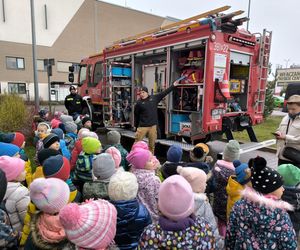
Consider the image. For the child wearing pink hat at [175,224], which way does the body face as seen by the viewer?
away from the camera

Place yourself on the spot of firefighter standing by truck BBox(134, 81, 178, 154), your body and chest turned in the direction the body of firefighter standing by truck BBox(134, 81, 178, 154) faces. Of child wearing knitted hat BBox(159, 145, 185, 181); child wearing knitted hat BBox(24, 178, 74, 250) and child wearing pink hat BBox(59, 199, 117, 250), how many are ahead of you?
3

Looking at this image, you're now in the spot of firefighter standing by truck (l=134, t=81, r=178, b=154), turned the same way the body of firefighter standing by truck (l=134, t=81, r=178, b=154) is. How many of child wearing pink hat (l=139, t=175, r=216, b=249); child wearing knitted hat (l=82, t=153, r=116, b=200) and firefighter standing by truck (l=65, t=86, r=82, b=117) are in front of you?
2

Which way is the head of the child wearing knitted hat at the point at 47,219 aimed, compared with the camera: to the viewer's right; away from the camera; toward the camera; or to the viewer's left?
away from the camera

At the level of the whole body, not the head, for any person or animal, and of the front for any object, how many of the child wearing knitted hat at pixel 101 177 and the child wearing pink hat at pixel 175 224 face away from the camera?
2

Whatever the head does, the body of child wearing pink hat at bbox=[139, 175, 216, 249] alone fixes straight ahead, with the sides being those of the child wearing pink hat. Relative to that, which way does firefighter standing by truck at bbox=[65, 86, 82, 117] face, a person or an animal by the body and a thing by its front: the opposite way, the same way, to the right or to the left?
the opposite way

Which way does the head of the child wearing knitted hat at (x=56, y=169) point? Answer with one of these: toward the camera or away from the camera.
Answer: away from the camera

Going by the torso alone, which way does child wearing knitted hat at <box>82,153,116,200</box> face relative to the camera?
away from the camera

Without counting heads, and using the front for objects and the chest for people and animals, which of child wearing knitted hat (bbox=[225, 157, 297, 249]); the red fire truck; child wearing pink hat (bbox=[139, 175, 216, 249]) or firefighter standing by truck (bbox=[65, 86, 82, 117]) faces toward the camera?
the firefighter standing by truck

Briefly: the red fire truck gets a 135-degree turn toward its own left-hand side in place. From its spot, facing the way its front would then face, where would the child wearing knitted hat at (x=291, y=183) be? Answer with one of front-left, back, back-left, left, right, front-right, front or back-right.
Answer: front

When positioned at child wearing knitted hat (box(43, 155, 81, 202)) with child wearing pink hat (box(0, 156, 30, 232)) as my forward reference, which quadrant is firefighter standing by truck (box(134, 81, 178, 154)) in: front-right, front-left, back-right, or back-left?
back-right

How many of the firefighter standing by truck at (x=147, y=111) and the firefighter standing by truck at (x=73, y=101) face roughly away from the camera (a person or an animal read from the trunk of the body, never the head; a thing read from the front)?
0

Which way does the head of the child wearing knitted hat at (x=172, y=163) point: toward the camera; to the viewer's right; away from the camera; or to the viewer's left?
away from the camera

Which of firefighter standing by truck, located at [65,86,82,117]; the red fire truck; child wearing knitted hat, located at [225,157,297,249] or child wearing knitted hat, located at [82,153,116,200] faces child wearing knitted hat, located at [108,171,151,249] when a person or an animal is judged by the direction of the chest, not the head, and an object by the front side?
the firefighter standing by truck

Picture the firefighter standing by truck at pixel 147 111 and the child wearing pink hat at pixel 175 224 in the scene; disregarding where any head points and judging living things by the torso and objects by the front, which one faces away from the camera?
the child wearing pink hat

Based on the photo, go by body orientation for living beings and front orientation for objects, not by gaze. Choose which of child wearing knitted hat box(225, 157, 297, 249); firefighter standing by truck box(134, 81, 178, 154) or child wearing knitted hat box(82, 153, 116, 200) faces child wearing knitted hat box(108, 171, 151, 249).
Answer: the firefighter standing by truck
